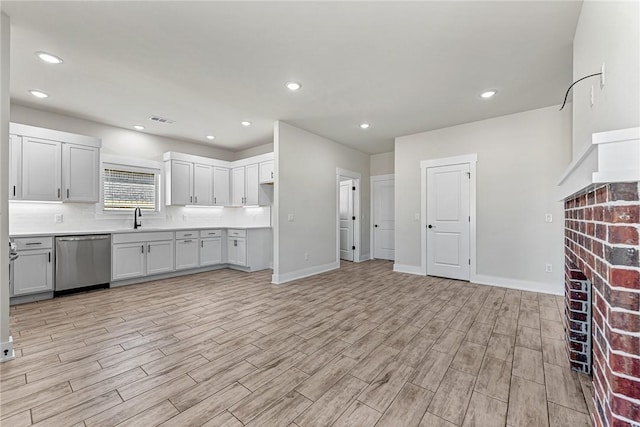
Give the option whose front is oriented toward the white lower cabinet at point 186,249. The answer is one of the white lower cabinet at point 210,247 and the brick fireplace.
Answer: the brick fireplace

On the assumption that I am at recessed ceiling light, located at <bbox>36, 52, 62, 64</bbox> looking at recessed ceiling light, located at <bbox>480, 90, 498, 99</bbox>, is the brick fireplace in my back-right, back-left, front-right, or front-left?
front-right

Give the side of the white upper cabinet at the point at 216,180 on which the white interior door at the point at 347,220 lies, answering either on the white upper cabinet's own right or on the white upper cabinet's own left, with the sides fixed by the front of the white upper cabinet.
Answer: on the white upper cabinet's own left

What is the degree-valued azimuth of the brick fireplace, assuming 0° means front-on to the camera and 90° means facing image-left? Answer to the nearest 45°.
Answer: approximately 90°

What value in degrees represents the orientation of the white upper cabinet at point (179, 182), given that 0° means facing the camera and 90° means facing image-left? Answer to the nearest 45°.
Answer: approximately 315°

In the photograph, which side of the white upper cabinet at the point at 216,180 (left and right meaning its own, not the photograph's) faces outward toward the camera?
front

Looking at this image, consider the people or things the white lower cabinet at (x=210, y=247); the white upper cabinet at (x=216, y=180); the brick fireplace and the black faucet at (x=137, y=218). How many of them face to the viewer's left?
1

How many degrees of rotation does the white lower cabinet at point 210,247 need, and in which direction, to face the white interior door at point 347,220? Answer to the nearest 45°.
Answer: approximately 45° to its left

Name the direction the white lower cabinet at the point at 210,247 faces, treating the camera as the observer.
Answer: facing the viewer and to the right of the viewer

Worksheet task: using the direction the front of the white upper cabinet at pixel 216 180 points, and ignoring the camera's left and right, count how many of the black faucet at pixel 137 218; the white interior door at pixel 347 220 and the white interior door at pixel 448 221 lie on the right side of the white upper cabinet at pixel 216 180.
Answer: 1

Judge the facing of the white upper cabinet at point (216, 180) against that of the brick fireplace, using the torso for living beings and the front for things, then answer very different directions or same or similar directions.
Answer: very different directions

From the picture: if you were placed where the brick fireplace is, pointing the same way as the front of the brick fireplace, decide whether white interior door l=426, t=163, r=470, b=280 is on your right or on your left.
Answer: on your right

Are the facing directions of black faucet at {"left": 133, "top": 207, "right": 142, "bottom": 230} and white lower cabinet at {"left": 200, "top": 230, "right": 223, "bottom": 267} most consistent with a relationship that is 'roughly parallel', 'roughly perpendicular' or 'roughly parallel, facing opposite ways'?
roughly parallel

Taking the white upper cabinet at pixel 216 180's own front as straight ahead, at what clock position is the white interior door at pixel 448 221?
The white interior door is roughly at 10 o'clock from the white upper cabinet.
